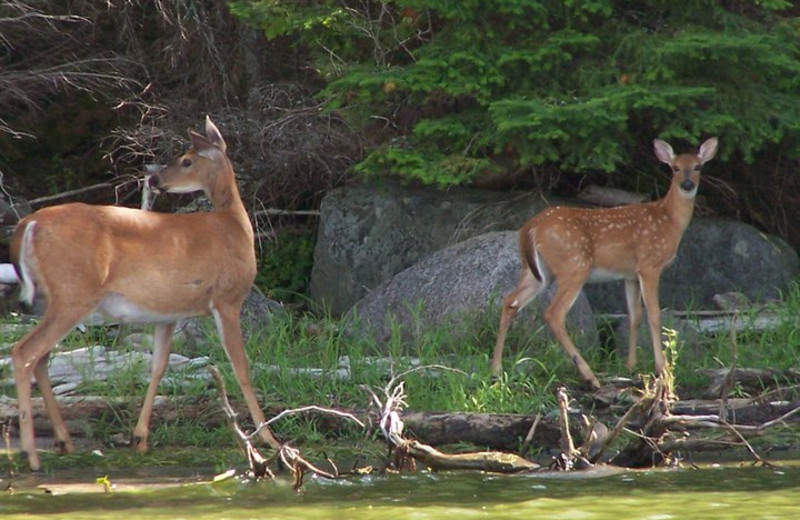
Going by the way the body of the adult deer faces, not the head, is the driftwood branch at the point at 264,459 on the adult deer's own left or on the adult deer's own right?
on the adult deer's own right

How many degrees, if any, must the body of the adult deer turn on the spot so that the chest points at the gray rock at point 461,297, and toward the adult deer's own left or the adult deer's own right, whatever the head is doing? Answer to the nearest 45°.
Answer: approximately 45° to the adult deer's own left

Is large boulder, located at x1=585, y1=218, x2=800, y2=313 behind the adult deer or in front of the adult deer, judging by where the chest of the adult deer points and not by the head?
in front

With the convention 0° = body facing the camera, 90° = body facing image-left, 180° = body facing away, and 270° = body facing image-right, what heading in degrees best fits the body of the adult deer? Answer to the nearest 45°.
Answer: approximately 270°

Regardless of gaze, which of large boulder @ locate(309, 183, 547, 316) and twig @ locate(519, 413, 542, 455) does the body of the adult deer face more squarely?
the twig

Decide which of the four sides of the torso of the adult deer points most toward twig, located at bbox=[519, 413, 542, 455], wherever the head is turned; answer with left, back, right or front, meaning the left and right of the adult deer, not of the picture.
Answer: front

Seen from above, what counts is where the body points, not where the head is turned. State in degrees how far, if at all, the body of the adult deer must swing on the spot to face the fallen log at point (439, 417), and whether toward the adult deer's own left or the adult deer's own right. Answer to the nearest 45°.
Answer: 0° — it already faces it

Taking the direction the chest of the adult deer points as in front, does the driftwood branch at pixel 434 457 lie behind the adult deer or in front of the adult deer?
in front
